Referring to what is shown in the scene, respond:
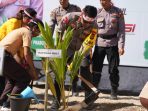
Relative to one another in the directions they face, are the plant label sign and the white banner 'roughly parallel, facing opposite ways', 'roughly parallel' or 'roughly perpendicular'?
roughly parallel

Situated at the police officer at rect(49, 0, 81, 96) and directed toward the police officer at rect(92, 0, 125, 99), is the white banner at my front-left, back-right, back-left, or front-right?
front-left

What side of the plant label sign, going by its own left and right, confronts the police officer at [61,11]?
back

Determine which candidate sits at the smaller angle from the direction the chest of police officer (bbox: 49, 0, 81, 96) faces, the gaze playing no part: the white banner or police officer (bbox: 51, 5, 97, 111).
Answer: the police officer

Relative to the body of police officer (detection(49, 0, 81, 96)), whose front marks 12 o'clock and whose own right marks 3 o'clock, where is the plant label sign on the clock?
The plant label sign is roughly at 12 o'clock from the police officer.

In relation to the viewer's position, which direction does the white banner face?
facing the viewer

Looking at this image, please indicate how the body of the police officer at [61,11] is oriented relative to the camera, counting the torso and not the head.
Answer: toward the camera

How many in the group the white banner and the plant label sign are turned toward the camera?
2

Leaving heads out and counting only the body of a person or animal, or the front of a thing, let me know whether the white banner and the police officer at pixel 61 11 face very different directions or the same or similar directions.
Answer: same or similar directions

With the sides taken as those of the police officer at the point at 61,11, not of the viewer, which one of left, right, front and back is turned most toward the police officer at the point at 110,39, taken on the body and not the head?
left

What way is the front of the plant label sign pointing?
toward the camera
